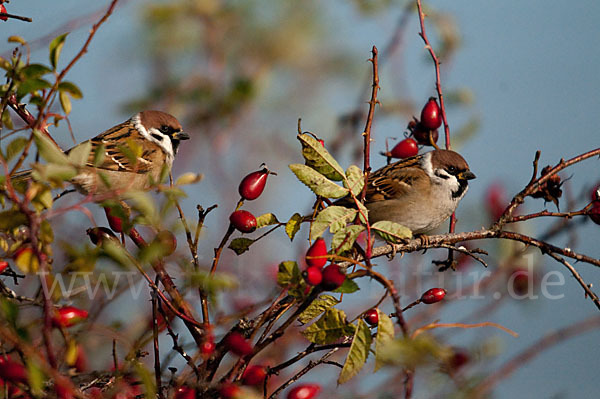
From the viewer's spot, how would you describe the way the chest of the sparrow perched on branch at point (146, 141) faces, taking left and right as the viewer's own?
facing to the right of the viewer

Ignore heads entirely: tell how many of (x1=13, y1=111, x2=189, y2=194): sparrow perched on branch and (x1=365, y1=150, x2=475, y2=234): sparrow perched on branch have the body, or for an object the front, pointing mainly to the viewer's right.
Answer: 2

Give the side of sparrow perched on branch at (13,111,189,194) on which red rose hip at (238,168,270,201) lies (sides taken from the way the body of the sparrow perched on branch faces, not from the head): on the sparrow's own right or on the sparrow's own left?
on the sparrow's own right

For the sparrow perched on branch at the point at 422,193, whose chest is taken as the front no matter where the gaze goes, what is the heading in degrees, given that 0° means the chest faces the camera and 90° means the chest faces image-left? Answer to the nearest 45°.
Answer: approximately 270°

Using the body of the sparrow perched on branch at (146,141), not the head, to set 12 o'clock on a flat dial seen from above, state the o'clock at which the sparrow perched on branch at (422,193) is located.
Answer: the sparrow perched on branch at (422,193) is roughly at 1 o'clock from the sparrow perched on branch at (146,141).

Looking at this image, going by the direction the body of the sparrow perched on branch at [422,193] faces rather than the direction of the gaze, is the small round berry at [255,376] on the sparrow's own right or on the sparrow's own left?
on the sparrow's own right

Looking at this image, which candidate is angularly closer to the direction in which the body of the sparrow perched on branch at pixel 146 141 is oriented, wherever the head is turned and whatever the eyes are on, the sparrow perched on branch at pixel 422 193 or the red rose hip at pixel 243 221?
the sparrow perched on branch

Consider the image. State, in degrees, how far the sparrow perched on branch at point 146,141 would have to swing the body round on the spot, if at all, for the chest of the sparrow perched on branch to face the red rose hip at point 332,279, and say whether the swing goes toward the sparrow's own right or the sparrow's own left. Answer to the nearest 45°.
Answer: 0° — it already faces it
